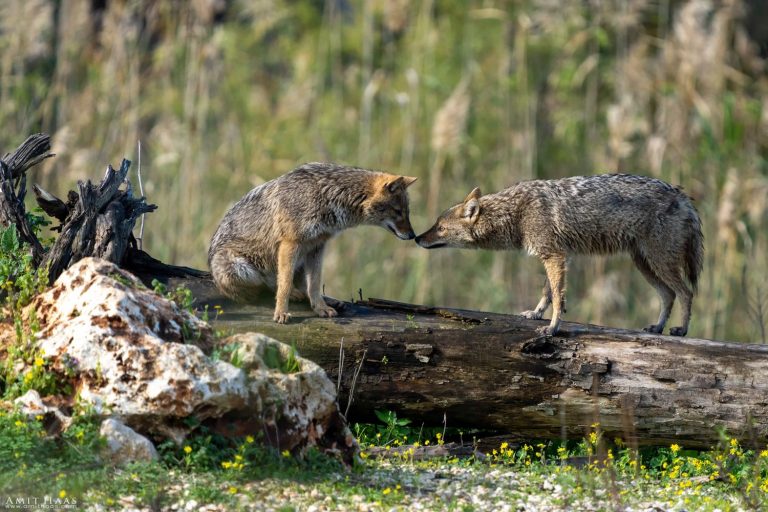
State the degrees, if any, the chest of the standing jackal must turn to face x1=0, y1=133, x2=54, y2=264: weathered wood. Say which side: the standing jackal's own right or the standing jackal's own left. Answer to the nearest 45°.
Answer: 0° — it already faces it

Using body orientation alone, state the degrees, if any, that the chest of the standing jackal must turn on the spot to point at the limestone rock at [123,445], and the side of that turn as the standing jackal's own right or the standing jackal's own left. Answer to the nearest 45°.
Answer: approximately 45° to the standing jackal's own left

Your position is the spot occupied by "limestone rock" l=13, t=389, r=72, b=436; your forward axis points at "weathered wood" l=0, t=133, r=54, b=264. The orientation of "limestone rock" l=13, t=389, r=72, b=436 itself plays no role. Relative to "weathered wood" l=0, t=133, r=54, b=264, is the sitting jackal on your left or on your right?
right

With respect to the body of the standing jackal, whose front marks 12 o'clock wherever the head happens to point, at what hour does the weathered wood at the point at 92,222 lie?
The weathered wood is roughly at 11 o'clock from the standing jackal.

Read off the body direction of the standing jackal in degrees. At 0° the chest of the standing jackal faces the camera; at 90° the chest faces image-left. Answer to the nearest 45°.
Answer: approximately 90°

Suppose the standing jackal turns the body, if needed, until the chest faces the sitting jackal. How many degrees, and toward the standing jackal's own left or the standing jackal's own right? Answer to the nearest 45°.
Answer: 0° — it already faces it

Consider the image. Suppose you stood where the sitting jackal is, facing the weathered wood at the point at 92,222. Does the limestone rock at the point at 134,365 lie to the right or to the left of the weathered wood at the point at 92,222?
left
